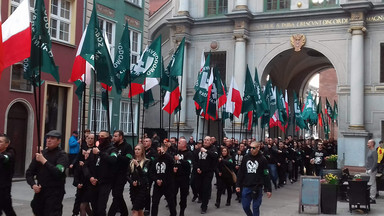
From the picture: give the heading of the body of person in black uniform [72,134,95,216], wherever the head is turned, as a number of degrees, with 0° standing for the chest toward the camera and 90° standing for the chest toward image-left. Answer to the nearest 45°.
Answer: approximately 45°

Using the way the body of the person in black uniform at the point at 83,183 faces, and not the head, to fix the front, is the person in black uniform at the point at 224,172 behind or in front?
behind

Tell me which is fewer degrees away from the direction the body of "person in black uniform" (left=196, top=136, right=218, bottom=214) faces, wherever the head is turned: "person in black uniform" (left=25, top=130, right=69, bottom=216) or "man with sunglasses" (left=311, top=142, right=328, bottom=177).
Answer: the person in black uniform

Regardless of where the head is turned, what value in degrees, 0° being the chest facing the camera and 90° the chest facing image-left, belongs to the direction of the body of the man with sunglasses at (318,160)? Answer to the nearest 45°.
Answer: approximately 0°

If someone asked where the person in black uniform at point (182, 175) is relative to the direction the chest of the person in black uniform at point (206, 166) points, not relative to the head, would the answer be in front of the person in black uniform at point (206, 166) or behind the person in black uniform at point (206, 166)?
in front

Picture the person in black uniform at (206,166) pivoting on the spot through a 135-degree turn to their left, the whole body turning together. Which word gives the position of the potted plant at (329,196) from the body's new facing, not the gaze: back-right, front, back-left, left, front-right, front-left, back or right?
front

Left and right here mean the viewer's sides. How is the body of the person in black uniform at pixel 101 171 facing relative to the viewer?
facing the viewer and to the left of the viewer

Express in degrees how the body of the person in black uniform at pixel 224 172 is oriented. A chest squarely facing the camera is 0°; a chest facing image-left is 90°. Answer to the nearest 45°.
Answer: approximately 45°
